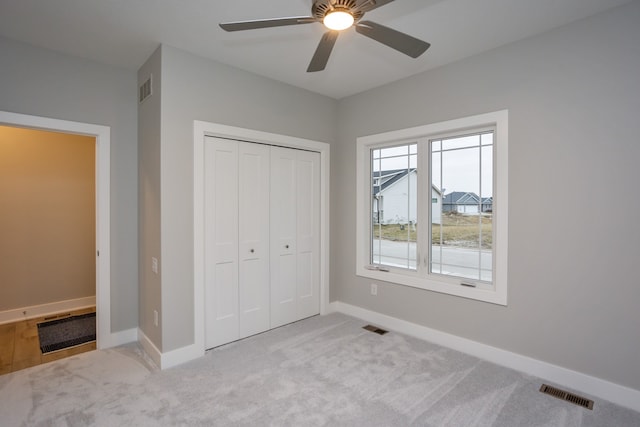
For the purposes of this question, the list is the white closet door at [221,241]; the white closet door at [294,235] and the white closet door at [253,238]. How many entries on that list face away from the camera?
0

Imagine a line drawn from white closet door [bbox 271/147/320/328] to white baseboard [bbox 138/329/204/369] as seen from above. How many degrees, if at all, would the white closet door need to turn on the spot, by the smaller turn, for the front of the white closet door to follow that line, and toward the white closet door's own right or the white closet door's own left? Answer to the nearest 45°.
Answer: approximately 90° to the white closet door's own right

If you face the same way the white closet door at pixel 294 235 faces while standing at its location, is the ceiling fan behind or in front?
in front

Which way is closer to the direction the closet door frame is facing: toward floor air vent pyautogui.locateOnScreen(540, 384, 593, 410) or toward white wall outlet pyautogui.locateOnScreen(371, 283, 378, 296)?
the floor air vent

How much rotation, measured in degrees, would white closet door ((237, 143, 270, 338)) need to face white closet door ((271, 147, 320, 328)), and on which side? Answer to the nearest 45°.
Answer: approximately 90° to its left

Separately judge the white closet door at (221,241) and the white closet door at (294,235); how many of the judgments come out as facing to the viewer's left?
0

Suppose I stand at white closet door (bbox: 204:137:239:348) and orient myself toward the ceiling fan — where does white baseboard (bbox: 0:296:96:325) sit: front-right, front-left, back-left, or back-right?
back-right

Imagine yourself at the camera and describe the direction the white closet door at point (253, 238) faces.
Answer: facing the viewer and to the right of the viewer

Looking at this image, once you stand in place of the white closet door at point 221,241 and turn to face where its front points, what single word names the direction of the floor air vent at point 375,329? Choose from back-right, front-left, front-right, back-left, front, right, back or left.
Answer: front-left
